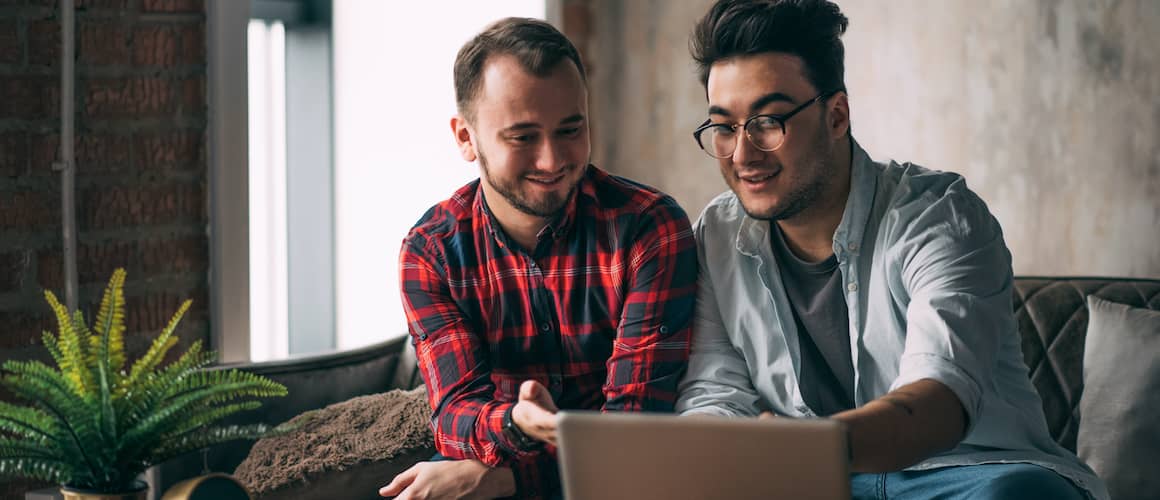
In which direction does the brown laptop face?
away from the camera

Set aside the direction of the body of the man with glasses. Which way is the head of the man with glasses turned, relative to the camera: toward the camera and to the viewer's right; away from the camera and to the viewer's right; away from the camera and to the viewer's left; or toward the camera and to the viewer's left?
toward the camera and to the viewer's left

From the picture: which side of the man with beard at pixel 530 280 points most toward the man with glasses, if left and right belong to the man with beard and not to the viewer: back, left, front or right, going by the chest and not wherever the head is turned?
left

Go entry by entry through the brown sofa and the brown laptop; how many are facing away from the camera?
1

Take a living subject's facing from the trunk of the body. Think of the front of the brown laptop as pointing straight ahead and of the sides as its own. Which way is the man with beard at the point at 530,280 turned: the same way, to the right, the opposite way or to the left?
the opposite way

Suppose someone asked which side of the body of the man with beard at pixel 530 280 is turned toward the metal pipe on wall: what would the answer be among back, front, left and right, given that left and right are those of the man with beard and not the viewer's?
right

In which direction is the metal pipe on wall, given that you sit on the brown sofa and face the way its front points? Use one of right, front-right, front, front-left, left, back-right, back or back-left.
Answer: right

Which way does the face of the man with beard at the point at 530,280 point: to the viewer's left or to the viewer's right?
to the viewer's right

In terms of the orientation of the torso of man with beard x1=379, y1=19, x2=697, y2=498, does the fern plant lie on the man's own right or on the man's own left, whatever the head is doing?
on the man's own right

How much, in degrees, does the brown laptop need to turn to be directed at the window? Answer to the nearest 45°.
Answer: approximately 45° to its left

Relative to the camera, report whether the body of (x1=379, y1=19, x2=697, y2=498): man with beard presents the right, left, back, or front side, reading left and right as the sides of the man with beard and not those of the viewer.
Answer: front
